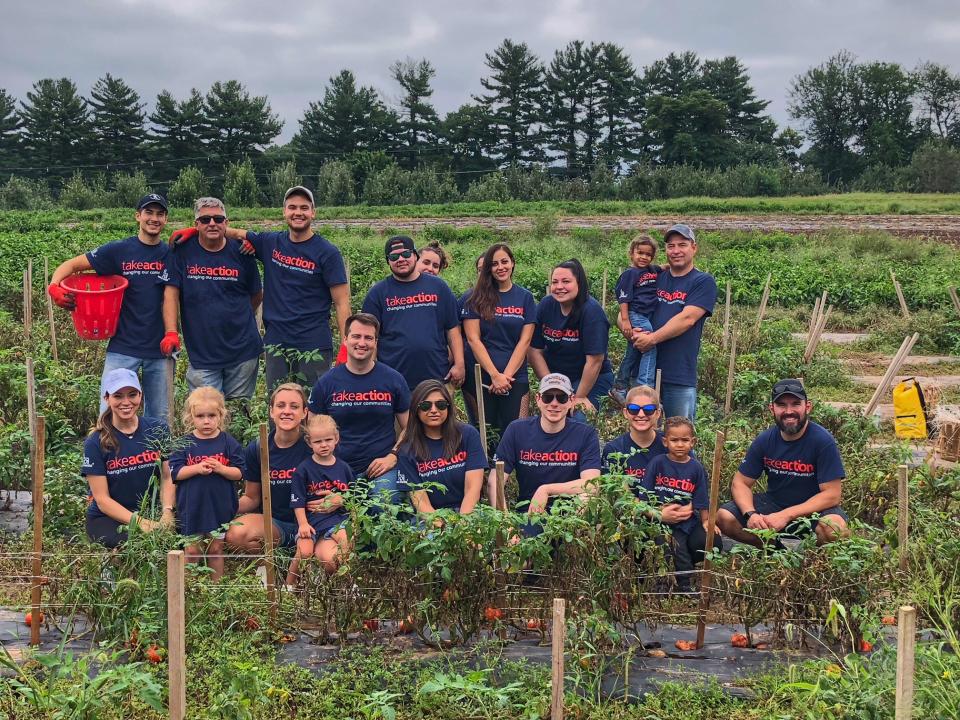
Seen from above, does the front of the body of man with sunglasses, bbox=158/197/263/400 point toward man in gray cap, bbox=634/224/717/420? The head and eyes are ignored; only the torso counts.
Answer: no

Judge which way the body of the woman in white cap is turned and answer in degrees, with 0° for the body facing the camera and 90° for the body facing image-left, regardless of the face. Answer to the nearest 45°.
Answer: approximately 315°

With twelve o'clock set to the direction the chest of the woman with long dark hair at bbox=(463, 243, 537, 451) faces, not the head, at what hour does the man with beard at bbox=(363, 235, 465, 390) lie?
The man with beard is roughly at 2 o'clock from the woman with long dark hair.

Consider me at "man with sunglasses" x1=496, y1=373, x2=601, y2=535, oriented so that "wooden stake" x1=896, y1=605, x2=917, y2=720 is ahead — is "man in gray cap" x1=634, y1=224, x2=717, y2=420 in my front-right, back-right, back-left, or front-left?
back-left

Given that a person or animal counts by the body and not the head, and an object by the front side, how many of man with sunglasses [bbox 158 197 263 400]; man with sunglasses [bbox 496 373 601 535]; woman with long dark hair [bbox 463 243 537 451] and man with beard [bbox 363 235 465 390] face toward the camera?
4

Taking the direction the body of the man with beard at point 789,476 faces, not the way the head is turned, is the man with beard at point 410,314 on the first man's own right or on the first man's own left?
on the first man's own right

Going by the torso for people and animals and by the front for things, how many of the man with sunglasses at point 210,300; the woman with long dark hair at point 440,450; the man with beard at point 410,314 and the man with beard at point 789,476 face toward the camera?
4

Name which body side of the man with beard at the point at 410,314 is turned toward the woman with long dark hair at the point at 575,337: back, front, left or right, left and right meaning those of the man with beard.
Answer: left

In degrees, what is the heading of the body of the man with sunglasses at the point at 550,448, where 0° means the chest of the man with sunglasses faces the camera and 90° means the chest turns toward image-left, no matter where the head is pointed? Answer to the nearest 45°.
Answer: approximately 0°

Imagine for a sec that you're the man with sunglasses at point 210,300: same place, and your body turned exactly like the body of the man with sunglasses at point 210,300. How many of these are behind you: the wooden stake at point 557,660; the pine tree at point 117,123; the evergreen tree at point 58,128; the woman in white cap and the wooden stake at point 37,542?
2

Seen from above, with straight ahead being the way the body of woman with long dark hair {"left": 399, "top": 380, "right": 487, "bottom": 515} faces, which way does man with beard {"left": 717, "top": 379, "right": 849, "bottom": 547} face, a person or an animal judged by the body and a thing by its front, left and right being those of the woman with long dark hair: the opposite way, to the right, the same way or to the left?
the same way

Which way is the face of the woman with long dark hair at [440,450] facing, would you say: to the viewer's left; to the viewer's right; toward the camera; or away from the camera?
toward the camera

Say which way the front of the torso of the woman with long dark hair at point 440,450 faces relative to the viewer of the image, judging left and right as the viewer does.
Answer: facing the viewer

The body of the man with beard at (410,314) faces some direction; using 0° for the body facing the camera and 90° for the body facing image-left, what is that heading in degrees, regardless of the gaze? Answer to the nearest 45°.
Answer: approximately 0°

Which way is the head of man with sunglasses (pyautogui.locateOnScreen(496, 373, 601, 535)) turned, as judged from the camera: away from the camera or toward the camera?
toward the camera

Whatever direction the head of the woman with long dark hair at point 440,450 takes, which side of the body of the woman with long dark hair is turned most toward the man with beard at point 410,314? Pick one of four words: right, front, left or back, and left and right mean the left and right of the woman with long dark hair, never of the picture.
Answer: back

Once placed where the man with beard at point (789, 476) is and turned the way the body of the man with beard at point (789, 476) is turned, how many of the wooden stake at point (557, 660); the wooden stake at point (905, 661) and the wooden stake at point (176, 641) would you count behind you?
0

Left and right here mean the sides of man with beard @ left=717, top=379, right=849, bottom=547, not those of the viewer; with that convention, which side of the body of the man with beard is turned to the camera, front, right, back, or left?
front

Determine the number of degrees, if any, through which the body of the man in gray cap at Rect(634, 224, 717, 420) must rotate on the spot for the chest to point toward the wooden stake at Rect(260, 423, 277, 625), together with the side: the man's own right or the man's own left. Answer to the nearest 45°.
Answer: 0° — they already face it

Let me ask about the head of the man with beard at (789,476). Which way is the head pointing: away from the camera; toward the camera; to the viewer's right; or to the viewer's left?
toward the camera

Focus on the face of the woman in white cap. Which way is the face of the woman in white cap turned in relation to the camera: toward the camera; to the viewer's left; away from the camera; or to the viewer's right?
toward the camera

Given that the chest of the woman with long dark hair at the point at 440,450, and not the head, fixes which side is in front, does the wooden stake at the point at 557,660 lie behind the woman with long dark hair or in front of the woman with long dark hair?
in front

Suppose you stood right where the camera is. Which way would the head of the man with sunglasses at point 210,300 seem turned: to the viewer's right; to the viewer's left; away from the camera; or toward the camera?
toward the camera
